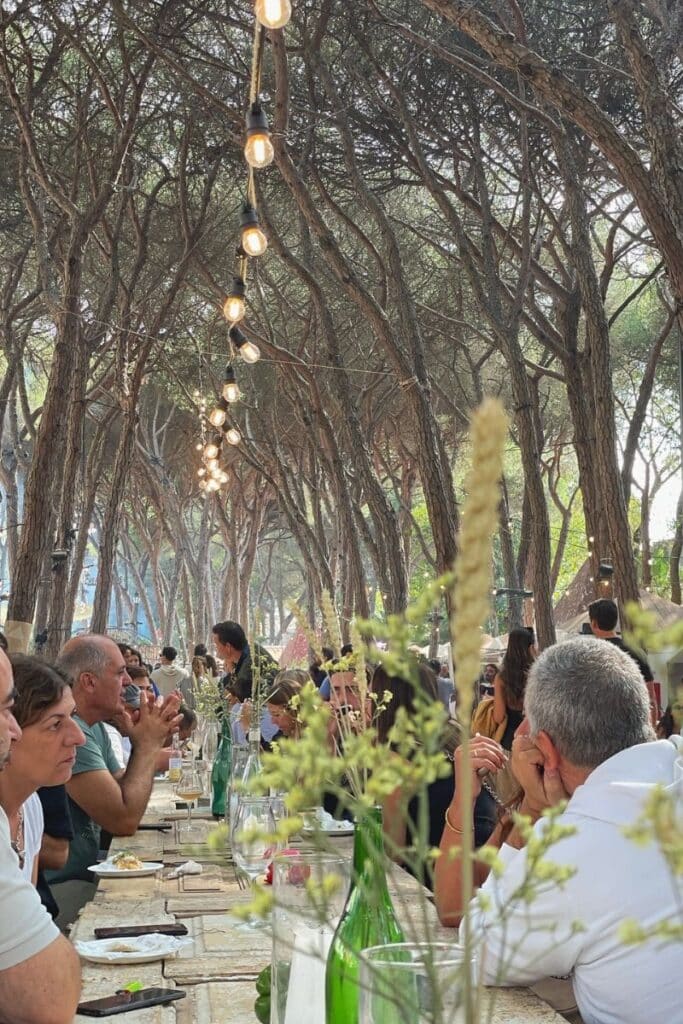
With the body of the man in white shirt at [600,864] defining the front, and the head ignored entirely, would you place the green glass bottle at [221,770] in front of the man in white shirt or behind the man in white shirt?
in front

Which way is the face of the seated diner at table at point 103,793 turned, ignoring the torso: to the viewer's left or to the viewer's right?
to the viewer's right

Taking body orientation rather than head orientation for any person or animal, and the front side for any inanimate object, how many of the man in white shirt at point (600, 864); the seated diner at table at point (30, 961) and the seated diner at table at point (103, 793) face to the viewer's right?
2

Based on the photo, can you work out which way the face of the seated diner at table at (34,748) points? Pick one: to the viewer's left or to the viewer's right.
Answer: to the viewer's right

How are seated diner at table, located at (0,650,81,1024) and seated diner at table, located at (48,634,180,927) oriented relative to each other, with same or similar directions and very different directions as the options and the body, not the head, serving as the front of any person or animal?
same or similar directions

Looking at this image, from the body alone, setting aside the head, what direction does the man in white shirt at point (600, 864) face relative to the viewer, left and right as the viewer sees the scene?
facing away from the viewer and to the left of the viewer

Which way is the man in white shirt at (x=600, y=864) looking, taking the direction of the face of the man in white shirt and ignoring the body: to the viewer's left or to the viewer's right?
to the viewer's left

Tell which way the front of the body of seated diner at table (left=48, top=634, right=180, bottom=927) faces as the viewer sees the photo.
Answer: to the viewer's right

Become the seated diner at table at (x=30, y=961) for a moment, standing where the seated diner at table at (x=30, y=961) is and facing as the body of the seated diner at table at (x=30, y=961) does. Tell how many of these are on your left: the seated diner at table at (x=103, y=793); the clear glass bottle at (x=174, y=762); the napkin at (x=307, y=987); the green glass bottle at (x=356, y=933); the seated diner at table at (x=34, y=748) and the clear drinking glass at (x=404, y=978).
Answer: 3

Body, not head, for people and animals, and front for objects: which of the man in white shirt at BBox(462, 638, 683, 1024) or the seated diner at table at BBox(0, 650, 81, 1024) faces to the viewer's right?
the seated diner at table

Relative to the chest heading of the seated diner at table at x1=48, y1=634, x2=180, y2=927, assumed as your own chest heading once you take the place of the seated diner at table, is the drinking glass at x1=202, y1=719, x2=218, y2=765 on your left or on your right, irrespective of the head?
on your left

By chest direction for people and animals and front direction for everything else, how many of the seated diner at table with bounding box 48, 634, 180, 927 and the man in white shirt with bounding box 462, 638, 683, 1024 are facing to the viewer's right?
1

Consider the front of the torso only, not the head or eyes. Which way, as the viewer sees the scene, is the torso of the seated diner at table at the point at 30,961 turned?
to the viewer's right

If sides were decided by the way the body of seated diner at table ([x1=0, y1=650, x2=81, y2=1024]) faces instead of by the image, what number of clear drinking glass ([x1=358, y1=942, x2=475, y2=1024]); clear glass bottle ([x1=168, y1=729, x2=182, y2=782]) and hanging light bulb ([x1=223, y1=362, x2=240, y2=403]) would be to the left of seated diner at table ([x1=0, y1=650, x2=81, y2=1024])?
2

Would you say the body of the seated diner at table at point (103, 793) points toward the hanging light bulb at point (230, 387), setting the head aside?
no
